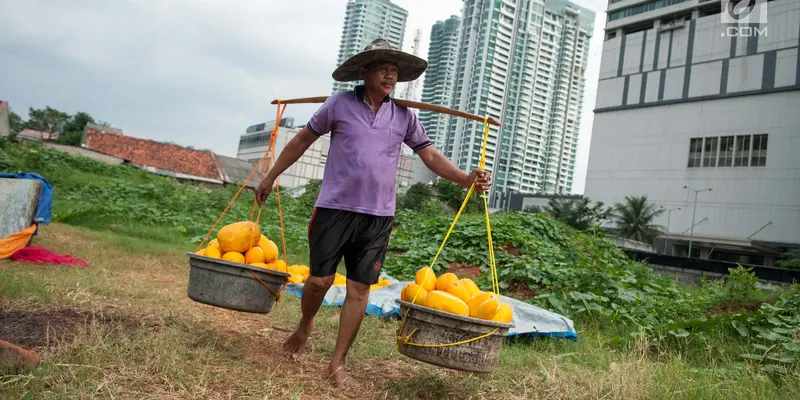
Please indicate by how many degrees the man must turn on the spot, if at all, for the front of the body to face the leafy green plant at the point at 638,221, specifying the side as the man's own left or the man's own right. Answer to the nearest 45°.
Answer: approximately 90° to the man's own left

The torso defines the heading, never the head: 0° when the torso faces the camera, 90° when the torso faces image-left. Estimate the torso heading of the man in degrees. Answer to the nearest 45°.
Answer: approximately 315°

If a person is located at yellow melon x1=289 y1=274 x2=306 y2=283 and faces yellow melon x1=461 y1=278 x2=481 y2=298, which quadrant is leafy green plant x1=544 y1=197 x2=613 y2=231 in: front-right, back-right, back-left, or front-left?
back-left

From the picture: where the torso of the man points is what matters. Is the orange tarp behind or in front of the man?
behind

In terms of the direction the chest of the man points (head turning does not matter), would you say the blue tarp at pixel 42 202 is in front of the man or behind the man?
behind

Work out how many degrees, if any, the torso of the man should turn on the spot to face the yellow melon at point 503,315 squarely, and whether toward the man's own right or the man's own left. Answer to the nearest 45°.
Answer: approximately 45° to the man's own left
